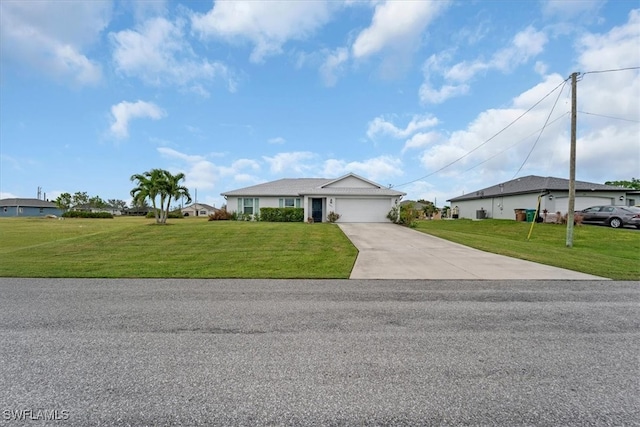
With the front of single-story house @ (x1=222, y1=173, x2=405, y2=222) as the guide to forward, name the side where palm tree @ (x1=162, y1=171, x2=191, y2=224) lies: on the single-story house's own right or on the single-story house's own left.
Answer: on the single-story house's own right

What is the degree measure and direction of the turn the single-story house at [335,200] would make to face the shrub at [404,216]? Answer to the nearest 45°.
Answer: approximately 45° to its left

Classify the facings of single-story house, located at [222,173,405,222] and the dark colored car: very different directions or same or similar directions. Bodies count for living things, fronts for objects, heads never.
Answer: very different directions

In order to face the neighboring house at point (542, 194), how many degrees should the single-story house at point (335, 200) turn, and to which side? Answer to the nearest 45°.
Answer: approximately 90° to its left

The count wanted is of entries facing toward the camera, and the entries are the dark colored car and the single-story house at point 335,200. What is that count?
1

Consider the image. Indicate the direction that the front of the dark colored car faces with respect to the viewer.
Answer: facing away from the viewer and to the left of the viewer
